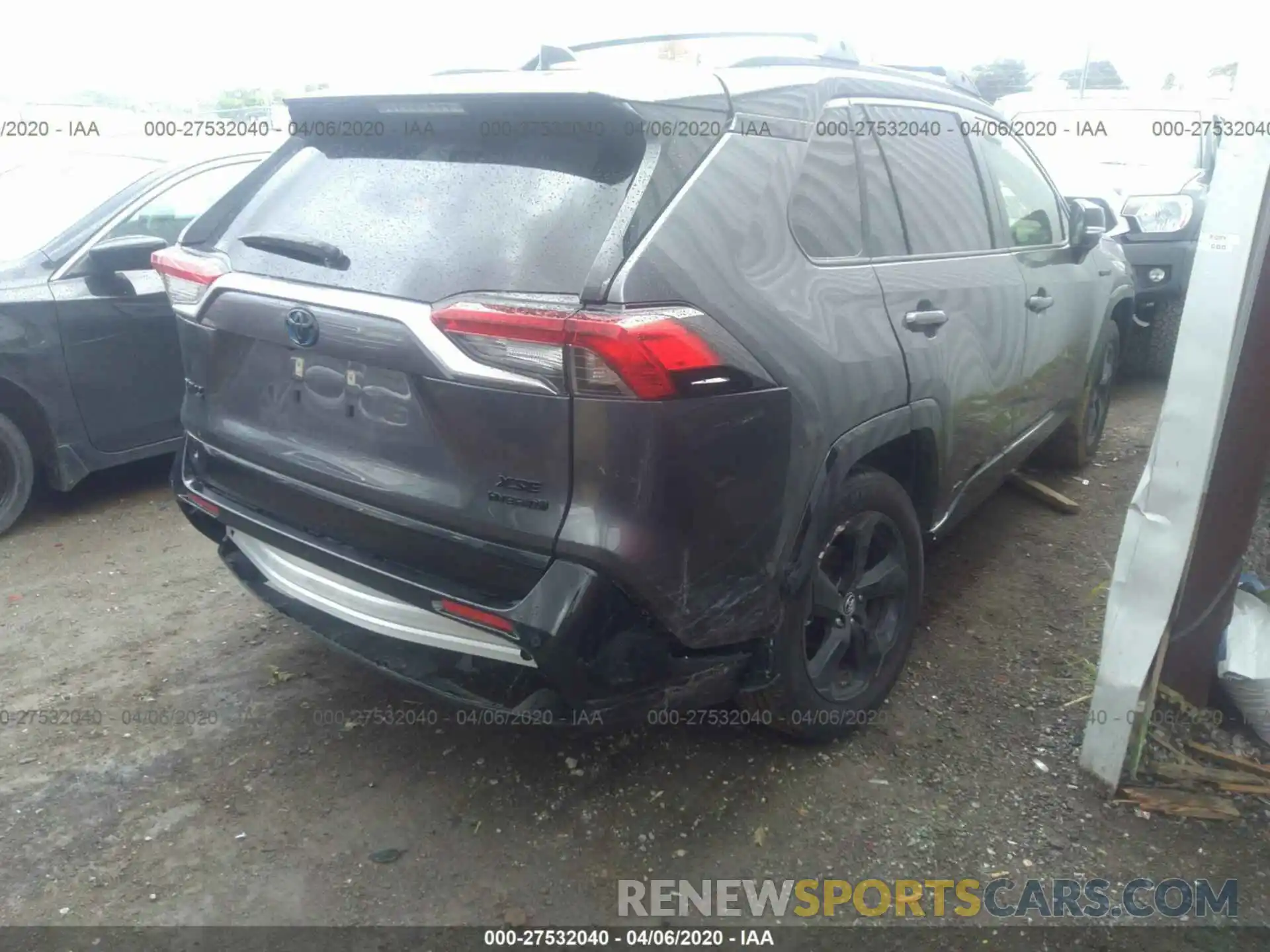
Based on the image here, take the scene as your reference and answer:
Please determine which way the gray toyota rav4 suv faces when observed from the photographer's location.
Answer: facing away from the viewer and to the right of the viewer
